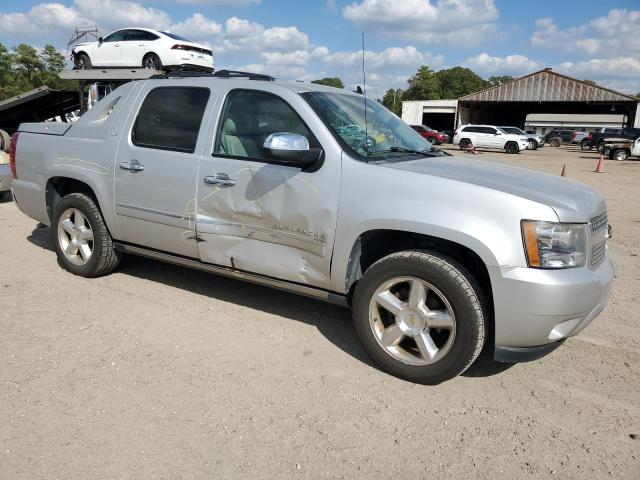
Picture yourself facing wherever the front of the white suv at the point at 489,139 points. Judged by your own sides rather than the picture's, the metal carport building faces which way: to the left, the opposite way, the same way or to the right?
to the right

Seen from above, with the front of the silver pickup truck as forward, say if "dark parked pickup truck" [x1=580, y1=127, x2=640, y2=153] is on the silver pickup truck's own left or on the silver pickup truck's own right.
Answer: on the silver pickup truck's own left

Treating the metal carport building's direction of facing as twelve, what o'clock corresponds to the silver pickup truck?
The silver pickup truck is roughly at 12 o'clock from the metal carport building.

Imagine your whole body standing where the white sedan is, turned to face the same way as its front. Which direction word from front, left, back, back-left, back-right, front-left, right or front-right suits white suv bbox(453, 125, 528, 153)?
right

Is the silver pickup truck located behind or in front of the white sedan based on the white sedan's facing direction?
behind

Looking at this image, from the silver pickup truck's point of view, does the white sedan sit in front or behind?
behind

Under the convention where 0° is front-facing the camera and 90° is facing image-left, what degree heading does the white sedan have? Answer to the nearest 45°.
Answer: approximately 135°

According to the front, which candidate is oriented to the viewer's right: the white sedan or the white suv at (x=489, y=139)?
the white suv

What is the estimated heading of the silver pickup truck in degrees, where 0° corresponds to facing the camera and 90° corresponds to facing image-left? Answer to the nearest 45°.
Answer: approximately 315°

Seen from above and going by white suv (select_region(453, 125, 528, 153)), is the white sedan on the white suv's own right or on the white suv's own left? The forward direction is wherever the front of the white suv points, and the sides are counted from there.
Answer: on the white suv's own right

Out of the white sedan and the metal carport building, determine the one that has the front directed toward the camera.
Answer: the metal carport building

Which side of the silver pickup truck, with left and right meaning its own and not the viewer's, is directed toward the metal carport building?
left

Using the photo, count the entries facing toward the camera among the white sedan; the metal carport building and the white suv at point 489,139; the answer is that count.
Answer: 1

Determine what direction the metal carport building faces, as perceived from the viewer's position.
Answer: facing the viewer

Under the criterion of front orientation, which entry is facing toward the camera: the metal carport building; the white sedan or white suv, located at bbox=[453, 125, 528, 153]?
the metal carport building

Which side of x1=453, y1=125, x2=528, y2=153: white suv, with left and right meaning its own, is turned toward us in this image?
right

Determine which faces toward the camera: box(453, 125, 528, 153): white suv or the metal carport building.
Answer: the metal carport building

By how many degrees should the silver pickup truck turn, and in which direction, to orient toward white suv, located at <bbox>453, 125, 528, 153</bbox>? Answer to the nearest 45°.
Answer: approximately 135° to its left

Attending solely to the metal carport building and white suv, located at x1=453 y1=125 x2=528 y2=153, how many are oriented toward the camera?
1

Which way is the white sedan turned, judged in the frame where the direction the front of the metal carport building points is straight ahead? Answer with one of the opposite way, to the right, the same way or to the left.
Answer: to the right

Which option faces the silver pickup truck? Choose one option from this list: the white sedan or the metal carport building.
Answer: the metal carport building

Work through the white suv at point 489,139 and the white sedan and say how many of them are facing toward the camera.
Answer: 0
